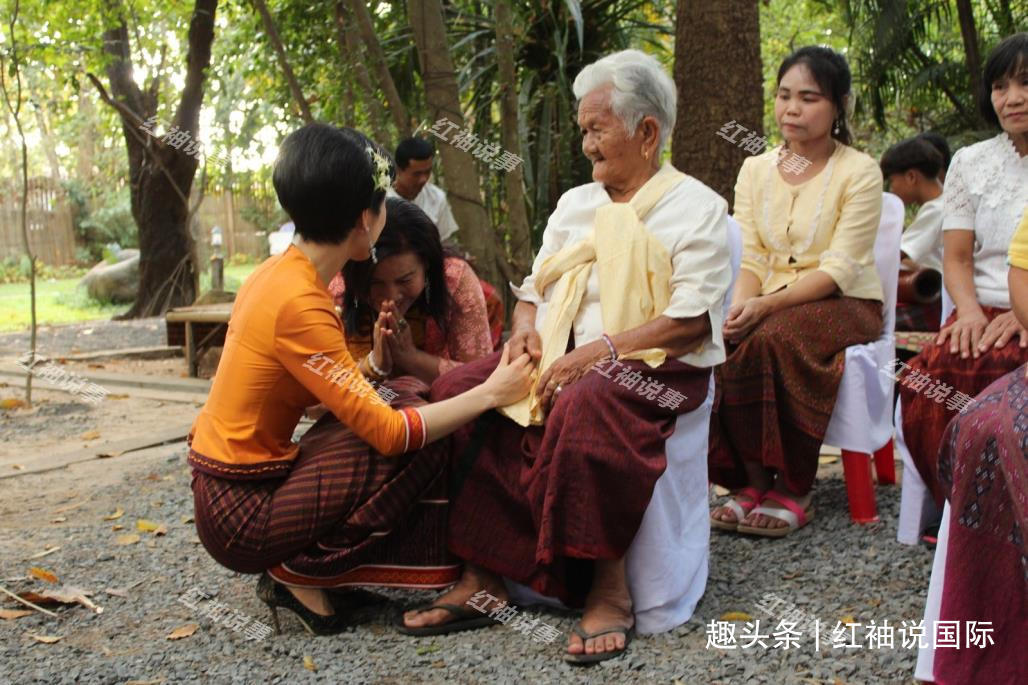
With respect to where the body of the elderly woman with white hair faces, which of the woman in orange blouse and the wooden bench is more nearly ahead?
the woman in orange blouse

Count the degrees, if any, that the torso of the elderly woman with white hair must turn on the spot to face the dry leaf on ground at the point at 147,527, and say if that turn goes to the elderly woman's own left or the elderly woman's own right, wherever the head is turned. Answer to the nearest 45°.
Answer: approximately 90° to the elderly woman's own right

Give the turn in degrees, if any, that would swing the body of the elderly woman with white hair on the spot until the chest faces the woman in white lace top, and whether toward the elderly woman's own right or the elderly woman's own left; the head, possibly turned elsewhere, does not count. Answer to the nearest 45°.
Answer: approximately 180°

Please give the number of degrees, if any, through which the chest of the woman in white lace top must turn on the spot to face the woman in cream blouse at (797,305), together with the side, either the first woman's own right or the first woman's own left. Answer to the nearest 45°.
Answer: approximately 45° to the first woman's own right

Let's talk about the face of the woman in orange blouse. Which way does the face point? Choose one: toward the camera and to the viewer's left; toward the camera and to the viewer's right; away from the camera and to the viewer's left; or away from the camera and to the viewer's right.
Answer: away from the camera and to the viewer's right
